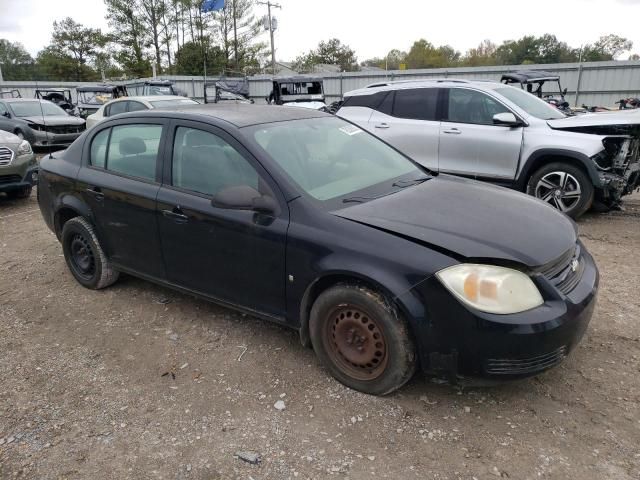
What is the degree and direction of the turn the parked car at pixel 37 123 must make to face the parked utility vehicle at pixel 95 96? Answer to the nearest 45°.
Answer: approximately 135° to its left

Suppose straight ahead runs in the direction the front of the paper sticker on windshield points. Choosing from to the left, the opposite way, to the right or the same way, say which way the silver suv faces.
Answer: the same way

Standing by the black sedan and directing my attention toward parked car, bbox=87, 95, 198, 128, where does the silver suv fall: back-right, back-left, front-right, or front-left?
front-right

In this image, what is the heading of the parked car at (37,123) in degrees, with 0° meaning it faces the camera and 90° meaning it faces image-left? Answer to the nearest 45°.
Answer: approximately 315°

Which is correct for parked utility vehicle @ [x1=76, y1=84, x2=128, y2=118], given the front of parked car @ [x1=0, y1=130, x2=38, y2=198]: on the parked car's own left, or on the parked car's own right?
on the parked car's own left

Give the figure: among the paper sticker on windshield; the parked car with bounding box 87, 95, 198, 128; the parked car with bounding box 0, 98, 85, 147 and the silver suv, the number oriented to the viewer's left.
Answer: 0

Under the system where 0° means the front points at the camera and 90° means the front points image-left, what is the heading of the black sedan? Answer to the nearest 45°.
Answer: approximately 315°

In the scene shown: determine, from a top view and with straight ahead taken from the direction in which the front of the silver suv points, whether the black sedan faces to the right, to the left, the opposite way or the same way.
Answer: the same way

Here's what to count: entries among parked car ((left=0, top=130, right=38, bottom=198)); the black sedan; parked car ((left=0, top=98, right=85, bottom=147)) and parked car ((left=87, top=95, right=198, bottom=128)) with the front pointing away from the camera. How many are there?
0

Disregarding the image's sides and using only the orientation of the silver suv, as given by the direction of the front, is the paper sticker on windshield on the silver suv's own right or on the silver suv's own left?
on the silver suv's own right

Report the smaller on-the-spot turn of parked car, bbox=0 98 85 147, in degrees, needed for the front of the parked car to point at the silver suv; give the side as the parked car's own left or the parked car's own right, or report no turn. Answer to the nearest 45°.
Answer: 0° — it already faces it

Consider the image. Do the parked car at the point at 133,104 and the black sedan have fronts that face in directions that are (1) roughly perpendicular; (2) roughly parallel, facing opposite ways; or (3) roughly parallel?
roughly parallel

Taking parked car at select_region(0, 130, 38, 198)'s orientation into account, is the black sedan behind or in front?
in front

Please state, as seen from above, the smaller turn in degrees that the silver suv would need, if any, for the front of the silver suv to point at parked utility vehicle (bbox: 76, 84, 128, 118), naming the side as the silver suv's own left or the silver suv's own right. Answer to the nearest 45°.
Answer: approximately 180°

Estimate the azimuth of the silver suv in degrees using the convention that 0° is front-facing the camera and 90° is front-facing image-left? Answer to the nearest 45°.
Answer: approximately 315°
